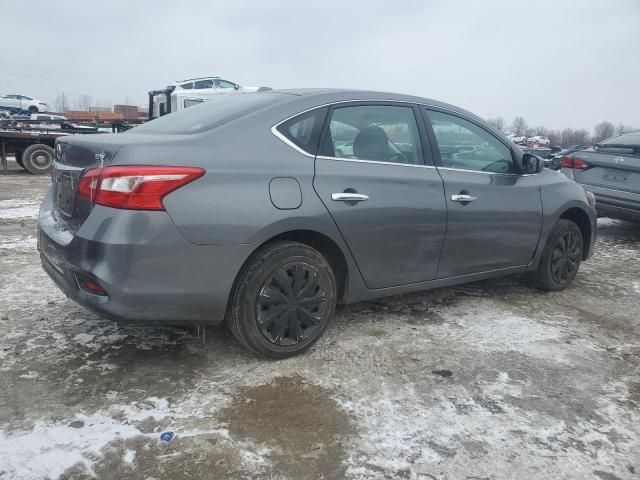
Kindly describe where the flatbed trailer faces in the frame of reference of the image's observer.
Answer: facing to the right of the viewer

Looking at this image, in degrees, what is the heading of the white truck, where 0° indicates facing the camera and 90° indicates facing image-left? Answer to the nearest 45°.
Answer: approximately 270°

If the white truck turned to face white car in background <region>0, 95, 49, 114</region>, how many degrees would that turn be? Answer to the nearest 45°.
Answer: approximately 135° to its left

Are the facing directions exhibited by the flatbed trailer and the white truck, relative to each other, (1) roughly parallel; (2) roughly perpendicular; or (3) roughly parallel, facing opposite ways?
roughly parallel

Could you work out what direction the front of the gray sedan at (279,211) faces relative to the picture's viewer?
facing away from the viewer and to the right of the viewer

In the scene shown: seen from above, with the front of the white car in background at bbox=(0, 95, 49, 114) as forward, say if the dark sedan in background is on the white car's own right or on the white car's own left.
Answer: on the white car's own right

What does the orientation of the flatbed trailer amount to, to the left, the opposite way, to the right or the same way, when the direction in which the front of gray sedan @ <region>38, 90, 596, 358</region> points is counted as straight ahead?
the same way

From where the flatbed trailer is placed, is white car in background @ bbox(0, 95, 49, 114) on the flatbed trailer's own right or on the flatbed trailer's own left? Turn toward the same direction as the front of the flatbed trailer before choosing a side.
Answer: on the flatbed trailer's own left

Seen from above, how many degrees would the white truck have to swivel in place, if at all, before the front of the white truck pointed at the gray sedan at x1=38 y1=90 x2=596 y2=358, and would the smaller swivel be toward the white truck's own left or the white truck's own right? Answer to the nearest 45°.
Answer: approximately 90° to the white truck's own right
